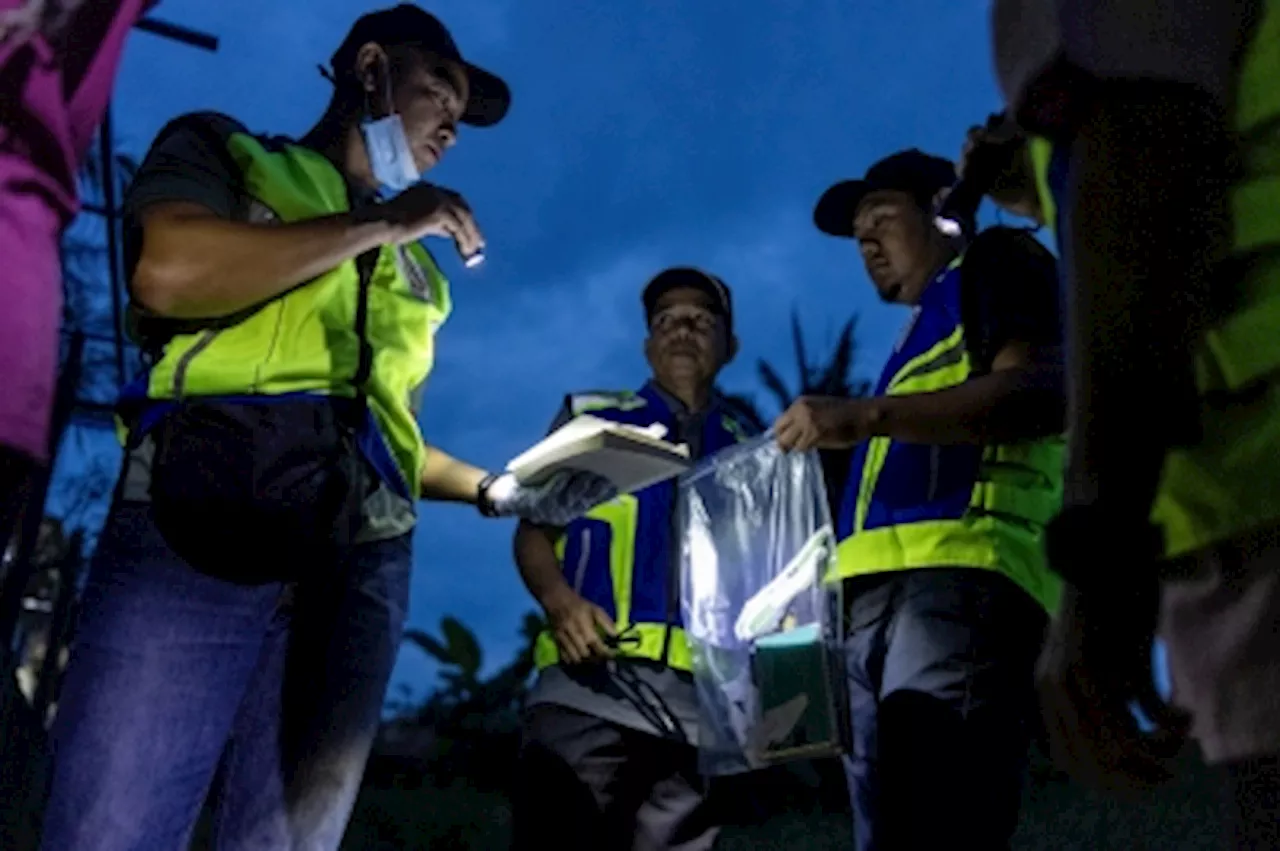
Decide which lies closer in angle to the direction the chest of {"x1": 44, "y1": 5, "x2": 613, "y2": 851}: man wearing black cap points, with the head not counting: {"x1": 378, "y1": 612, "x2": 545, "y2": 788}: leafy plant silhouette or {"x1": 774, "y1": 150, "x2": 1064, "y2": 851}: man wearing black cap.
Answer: the man wearing black cap

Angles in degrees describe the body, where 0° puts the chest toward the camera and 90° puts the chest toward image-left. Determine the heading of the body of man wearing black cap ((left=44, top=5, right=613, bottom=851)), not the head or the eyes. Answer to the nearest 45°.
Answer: approximately 315°

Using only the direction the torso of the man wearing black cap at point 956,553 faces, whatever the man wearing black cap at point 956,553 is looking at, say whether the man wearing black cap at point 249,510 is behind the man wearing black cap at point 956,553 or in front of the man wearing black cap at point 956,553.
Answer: in front

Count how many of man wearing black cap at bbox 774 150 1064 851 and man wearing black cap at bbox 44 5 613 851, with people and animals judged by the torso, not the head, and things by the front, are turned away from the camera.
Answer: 0

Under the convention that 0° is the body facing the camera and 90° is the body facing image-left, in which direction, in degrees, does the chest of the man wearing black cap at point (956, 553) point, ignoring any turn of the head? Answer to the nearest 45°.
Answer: approximately 45°

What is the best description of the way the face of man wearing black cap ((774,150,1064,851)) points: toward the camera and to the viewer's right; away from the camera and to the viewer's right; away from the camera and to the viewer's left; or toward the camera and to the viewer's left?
toward the camera and to the viewer's left

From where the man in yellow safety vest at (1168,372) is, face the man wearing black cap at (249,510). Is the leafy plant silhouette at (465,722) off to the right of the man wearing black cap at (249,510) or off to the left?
right

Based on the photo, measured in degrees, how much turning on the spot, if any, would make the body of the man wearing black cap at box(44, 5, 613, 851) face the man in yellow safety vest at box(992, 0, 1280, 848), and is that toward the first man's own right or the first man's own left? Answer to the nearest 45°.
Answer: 0° — they already face them

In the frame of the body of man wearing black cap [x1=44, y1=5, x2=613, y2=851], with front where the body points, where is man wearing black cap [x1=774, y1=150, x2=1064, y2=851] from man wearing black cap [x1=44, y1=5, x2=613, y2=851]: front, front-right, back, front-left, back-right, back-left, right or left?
front-left
